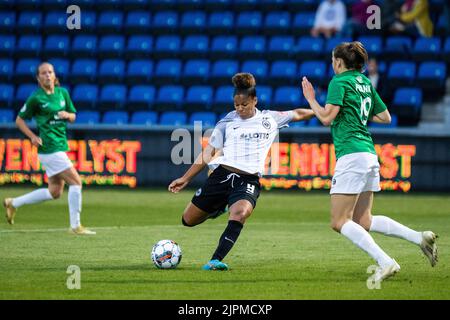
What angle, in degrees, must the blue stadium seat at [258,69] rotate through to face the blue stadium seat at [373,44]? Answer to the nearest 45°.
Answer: approximately 90° to its left

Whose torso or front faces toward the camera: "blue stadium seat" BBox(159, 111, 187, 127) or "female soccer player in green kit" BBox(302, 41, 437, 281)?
the blue stadium seat

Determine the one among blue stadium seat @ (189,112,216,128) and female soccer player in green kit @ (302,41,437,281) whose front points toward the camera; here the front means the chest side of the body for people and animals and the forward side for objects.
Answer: the blue stadium seat

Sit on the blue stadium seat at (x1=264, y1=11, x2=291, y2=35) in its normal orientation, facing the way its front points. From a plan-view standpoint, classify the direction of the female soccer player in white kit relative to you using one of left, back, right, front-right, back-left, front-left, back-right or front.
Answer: front

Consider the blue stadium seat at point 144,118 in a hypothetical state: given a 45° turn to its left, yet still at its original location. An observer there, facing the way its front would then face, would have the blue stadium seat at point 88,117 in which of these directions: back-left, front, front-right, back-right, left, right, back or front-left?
back-right

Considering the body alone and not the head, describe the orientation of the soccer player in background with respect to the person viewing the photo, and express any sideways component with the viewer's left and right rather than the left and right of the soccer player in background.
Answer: facing the viewer and to the right of the viewer

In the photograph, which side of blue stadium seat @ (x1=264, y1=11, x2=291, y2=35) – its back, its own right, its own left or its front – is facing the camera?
front

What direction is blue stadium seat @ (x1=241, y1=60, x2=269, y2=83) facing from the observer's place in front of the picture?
facing the viewer

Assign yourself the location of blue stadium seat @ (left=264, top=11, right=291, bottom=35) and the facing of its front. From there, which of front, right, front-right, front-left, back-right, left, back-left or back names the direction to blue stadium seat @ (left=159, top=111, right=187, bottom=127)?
front-right

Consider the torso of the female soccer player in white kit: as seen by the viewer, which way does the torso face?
toward the camera

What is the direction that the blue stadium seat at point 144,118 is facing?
toward the camera

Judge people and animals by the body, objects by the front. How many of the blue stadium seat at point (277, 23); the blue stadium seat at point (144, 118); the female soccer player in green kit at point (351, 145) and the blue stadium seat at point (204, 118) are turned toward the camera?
3

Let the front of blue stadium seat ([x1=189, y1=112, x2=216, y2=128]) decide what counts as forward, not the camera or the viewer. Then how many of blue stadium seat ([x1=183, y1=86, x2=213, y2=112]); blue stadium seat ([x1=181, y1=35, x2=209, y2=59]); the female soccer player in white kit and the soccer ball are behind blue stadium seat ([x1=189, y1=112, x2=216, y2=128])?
2

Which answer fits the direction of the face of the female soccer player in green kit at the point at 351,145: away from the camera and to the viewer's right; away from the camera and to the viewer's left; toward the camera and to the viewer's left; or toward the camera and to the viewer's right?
away from the camera and to the viewer's left

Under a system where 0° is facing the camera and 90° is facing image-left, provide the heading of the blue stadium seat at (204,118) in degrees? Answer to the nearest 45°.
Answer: approximately 0°
